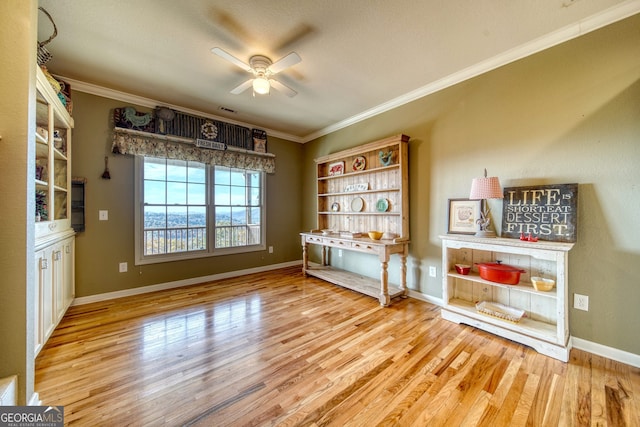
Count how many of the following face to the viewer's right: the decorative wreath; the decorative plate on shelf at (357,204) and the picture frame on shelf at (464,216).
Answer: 0

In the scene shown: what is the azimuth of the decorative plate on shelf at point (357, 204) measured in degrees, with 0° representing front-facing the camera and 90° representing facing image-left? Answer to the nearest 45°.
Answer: approximately 45°

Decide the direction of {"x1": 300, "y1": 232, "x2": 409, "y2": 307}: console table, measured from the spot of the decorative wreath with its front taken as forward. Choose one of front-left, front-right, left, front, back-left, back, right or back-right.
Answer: front-left

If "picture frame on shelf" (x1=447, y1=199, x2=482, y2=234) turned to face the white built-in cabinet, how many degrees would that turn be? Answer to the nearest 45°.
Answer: approximately 45° to its right

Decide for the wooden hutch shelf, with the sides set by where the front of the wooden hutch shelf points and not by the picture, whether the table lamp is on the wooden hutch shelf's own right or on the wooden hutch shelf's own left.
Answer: on the wooden hutch shelf's own left

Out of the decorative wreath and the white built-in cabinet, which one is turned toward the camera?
the decorative wreath

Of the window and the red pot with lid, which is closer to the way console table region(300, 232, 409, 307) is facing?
the window

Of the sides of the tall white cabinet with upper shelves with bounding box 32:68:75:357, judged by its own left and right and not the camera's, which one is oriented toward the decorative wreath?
front

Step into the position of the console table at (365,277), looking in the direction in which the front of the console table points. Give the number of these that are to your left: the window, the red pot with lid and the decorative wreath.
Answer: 1

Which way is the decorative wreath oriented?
toward the camera

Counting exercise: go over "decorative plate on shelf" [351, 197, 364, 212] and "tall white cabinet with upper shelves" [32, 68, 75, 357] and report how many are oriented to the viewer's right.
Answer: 1

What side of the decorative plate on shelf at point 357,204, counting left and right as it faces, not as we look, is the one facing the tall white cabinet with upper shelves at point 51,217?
front

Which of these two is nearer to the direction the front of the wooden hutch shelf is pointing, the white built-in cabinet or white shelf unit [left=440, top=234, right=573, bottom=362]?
the white built-in cabinet

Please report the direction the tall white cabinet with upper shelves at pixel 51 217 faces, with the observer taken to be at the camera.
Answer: facing to the right of the viewer
